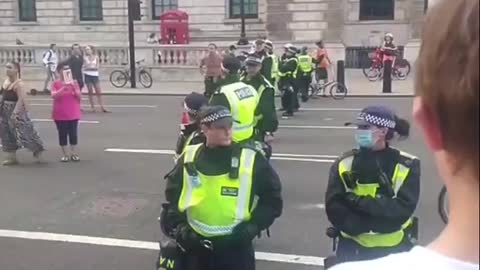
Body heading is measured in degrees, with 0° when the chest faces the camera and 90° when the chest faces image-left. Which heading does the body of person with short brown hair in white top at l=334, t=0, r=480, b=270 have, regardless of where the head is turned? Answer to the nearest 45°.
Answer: approximately 180°

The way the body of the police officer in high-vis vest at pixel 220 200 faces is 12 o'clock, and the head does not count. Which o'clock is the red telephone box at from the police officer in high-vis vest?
The red telephone box is roughly at 6 o'clock from the police officer in high-vis vest.

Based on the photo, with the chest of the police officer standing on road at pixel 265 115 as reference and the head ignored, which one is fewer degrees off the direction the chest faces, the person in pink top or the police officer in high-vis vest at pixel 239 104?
the police officer in high-vis vest

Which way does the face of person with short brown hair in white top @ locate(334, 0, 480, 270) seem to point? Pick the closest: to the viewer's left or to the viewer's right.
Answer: to the viewer's left

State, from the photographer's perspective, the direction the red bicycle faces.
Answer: facing to the left of the viewer

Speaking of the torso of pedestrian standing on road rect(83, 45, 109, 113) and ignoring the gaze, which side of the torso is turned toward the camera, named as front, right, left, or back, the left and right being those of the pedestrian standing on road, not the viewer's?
front

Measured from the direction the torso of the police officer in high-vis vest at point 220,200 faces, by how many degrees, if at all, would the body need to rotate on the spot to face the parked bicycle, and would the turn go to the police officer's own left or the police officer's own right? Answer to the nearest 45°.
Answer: approximately 180°

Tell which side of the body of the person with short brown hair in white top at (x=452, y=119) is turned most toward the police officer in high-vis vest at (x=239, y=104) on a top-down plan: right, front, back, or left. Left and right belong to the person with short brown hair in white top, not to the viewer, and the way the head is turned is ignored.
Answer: front

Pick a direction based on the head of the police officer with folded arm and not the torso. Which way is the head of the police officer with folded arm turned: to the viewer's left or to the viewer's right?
to the viewer's left

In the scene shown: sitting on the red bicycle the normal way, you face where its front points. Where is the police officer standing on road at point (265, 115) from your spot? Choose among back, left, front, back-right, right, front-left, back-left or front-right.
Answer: left

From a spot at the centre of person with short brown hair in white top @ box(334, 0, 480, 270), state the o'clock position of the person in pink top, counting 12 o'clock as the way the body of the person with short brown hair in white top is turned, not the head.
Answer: The person in pink top is roughly at 11 o'clock from the person with short brown hair in white top.

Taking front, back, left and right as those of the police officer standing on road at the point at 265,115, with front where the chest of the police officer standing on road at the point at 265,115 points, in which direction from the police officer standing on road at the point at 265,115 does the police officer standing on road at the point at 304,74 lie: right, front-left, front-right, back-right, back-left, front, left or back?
back-right

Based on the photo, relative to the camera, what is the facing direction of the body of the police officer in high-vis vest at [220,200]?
toward the camera

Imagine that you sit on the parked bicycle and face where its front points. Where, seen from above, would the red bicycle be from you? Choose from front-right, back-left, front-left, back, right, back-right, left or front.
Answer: front
